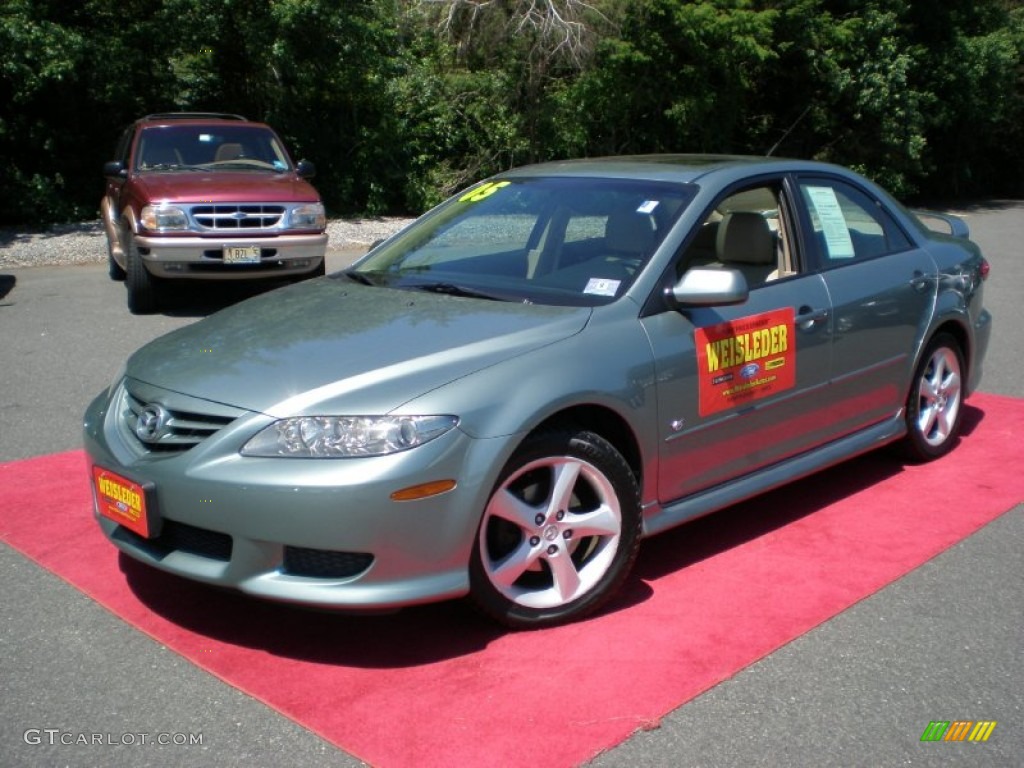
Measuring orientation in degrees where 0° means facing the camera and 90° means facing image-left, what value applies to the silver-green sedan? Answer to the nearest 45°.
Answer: approximately 45°

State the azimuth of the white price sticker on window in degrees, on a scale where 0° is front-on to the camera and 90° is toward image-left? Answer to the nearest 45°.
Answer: approximately 315°

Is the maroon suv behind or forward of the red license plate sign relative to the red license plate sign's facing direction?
behind

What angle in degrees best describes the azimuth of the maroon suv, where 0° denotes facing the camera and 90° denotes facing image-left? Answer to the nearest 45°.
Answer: approximately 0°

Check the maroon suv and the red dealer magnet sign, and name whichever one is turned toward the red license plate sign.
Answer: the maroon suv

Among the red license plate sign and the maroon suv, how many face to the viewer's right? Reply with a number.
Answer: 0

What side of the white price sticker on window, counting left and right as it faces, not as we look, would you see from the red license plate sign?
right

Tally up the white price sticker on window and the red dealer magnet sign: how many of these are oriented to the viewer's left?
0

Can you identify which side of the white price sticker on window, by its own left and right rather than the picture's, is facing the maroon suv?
back

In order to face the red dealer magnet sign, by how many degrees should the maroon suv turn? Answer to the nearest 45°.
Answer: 0° — it already faces it
